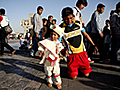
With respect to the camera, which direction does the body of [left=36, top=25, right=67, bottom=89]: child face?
toward the camera

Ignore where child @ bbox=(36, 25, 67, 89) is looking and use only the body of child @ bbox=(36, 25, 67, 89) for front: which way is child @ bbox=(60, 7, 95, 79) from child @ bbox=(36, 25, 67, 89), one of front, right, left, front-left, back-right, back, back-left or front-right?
back-left

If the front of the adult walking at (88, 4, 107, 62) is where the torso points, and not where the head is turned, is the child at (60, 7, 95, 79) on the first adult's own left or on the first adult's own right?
on the first adult's own right

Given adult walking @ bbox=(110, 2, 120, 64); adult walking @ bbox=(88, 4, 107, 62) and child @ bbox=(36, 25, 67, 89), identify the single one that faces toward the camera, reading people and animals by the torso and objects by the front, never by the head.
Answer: the child
